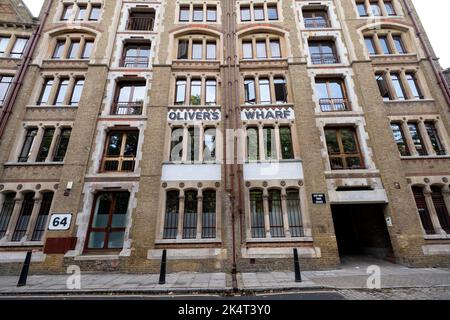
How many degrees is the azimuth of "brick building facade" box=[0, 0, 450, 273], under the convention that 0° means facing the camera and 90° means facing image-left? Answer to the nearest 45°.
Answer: approximately 0°
